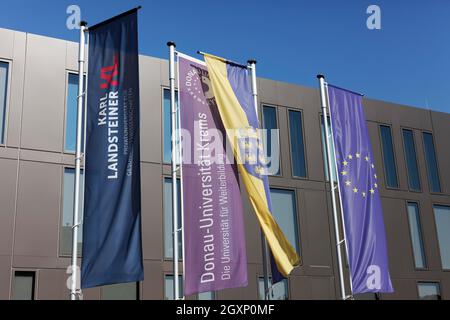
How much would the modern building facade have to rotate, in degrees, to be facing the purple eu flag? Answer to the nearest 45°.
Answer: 0° — it already faces it

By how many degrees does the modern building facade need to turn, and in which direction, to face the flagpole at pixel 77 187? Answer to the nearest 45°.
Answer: approximately 45° to its right

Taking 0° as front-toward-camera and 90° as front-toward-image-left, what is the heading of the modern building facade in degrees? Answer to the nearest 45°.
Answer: approximately 315°

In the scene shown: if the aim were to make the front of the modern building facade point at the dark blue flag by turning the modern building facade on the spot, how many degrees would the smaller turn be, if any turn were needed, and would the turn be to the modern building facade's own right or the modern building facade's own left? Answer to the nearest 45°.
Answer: approximately 45° to the modern building facade's own right
